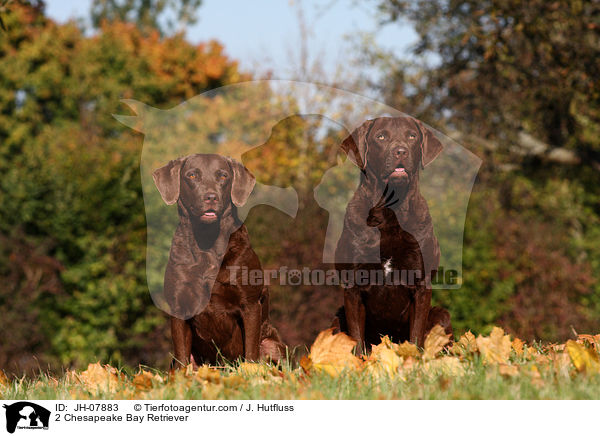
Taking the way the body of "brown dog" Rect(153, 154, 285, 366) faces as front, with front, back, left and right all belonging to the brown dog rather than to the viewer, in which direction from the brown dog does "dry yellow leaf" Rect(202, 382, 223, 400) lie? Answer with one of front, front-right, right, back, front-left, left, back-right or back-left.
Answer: front

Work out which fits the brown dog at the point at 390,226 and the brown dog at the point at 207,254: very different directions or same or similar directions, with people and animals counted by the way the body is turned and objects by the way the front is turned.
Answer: same or similar directions

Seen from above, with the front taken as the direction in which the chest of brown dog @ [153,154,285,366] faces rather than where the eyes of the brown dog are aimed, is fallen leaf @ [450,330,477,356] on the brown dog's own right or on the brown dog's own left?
on the brown dog's own left

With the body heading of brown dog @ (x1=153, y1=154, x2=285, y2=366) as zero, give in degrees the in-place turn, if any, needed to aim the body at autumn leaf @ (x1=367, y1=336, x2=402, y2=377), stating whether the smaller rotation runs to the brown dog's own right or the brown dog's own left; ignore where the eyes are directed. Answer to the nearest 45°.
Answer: approximately 45° to the brown dog's own left

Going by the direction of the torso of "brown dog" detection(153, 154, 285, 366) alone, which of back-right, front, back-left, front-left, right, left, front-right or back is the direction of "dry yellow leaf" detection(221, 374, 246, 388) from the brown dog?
front

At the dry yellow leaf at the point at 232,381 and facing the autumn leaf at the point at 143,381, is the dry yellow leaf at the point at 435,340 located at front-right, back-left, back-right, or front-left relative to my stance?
back-right

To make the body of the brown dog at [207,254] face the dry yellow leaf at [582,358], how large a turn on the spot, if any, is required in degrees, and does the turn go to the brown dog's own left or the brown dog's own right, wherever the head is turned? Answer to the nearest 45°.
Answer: approximately 45° to the brown dog's own left

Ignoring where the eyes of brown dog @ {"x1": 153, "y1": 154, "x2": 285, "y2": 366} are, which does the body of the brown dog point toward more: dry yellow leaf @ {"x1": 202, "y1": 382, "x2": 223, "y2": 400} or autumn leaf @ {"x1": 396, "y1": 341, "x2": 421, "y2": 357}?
the dry yellow leaf

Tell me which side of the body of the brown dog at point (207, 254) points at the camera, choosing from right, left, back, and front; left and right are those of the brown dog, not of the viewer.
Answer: front

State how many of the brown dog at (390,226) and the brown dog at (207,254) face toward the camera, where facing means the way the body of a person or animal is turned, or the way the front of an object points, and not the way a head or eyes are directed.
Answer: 2

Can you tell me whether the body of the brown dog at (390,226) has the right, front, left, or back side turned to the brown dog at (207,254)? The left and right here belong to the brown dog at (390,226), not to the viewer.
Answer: right

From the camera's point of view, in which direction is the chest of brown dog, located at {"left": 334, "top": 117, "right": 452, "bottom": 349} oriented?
toward the camera

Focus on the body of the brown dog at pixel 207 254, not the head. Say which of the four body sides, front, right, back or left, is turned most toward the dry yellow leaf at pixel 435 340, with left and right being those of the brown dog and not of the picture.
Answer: left

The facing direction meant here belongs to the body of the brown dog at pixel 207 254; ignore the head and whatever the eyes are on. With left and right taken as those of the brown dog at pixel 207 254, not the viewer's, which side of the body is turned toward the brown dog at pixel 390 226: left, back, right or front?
left
